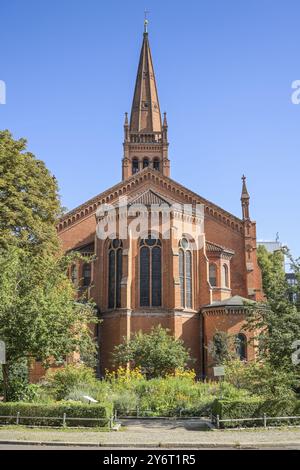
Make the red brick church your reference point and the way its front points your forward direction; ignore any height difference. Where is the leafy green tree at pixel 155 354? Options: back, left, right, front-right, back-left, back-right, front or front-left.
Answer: back

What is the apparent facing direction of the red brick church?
away from the camera
